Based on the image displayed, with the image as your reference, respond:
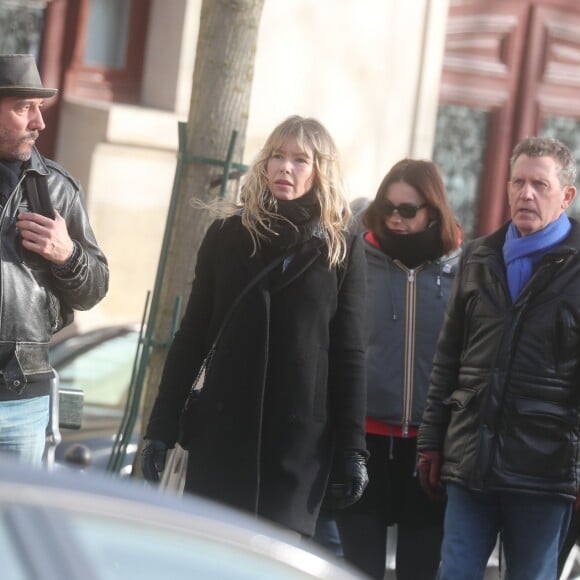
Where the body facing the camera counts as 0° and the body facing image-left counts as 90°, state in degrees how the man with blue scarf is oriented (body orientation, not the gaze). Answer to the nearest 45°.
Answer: approximately 45°

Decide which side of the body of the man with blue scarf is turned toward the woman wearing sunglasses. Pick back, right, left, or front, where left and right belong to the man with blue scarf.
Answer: right

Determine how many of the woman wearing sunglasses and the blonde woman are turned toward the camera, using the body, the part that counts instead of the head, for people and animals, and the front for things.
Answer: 2

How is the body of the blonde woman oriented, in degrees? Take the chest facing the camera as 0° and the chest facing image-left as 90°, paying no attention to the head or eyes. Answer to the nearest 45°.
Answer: approximately 0°

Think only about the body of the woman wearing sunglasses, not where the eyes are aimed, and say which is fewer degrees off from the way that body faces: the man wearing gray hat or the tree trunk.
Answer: the man wearing gray hat

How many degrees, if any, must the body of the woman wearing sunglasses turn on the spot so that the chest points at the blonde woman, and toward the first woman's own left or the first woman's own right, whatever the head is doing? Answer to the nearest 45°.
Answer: approximately 45° to the first woman's own right

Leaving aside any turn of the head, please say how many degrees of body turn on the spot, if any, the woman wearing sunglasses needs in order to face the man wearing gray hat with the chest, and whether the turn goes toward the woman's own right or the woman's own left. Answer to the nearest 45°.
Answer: approximately 45° to the woman's own right

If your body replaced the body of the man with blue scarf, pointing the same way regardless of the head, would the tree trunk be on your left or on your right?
on your right
